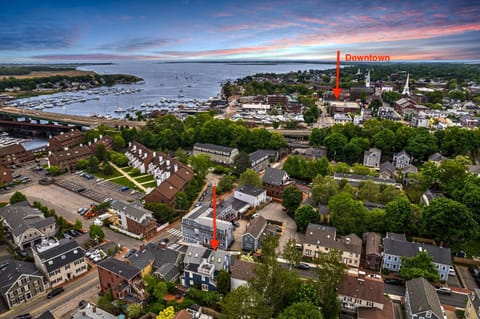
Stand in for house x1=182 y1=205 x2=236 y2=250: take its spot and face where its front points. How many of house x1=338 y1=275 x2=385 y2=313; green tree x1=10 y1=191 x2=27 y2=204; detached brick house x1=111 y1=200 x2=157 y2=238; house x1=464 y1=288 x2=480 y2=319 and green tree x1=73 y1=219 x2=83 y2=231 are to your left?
2

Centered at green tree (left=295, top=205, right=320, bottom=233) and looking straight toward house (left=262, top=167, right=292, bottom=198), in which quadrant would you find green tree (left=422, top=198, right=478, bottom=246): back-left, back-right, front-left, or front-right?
back-right

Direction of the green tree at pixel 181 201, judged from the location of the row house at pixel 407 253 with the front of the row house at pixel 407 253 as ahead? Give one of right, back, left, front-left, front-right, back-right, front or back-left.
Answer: right

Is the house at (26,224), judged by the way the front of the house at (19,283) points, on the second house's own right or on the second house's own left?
on the second house's own left

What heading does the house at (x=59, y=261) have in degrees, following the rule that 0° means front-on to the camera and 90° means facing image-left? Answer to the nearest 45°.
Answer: approximately 315°

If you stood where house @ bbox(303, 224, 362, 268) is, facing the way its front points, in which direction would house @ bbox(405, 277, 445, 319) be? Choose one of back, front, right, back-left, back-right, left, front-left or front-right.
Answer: front-left

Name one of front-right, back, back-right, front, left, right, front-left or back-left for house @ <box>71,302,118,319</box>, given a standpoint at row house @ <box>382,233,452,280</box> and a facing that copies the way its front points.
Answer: front-right
